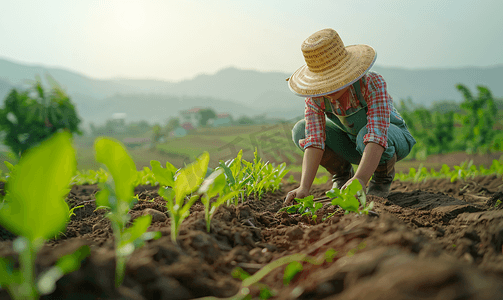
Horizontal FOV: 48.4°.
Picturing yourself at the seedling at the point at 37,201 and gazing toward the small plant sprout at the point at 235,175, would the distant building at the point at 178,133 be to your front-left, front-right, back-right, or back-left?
front-left

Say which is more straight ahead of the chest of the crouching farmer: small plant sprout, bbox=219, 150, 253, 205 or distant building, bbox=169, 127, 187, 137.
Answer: the small plant sprout

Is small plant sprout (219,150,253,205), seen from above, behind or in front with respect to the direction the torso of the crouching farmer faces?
in front

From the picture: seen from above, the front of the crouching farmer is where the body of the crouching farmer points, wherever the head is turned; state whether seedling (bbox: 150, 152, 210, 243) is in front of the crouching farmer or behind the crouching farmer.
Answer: in front

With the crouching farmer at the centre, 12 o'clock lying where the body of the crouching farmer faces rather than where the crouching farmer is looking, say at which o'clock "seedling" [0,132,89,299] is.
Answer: The seedling is roughly at 11 o'clock from the crouching farmer.

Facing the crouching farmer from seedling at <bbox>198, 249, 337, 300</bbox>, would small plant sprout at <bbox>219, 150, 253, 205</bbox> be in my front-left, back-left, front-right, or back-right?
front-left

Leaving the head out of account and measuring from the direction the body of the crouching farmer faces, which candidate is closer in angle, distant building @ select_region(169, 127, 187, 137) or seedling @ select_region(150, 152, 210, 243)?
the seedling

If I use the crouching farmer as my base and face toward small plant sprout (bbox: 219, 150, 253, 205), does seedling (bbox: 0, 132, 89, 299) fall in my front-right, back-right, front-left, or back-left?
front-left

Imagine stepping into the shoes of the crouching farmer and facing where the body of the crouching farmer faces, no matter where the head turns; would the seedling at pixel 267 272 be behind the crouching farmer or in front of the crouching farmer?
in front

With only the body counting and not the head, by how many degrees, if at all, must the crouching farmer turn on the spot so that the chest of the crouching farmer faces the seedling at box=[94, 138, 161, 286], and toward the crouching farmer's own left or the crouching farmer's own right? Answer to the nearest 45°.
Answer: approximately 45° to the crouching farmer's own left

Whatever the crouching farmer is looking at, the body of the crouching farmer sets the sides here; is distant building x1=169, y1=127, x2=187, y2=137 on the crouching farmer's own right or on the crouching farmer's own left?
on the crouching farmer's own right

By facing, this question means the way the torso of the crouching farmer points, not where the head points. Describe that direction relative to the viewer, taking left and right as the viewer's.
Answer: facing the viewer and to the left of the viewer

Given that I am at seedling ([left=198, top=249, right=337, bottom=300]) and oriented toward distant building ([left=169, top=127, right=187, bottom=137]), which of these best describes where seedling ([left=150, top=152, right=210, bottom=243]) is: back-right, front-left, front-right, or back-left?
front-left
